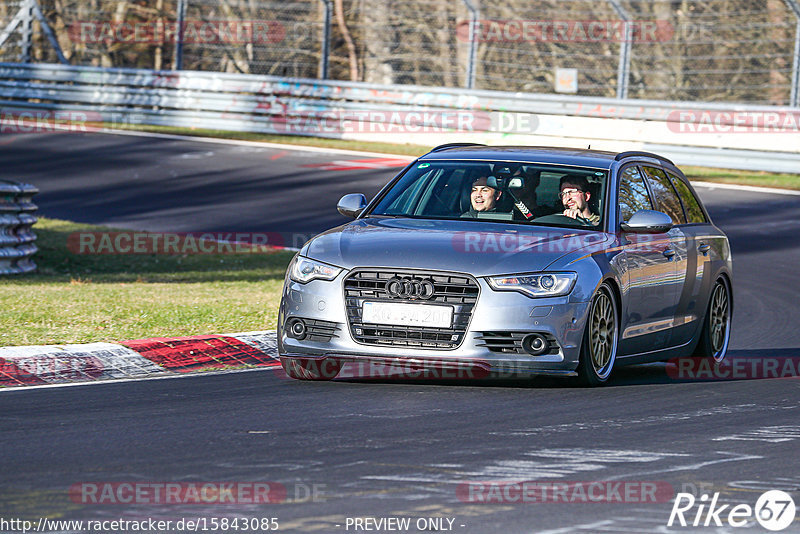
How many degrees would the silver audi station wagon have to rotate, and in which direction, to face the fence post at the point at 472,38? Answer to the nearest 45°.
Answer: approximately 135° to its right

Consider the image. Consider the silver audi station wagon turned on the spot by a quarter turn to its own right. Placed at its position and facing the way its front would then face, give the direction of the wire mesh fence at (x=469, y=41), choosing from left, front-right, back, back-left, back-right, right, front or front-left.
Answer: front-right

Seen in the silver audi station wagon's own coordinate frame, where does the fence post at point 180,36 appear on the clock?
The fence post is roughly at 4 o'clock from the silver audi station wagon.

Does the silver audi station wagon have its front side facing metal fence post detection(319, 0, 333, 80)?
no

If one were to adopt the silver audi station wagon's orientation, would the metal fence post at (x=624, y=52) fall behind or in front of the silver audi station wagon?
behind

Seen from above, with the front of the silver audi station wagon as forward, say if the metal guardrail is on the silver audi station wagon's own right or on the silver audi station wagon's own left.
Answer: on the silver audi station wagon's own right

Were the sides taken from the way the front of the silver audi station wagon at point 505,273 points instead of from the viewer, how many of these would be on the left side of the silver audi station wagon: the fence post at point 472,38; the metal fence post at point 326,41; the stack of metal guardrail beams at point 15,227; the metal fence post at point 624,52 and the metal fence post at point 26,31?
0

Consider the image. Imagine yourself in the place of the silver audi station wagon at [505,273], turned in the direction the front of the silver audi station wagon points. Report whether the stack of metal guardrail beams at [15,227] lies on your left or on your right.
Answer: on your right

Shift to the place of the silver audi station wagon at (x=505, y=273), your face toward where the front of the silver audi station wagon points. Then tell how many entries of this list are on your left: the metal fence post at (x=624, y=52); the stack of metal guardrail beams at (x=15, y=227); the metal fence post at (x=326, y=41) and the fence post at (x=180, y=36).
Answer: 0

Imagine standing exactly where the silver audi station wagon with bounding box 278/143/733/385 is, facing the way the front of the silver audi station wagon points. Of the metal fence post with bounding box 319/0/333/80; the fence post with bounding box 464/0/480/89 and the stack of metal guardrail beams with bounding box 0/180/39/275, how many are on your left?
0

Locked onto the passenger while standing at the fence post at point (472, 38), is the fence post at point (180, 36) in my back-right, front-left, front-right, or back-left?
back-right

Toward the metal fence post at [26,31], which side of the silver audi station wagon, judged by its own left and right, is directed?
right

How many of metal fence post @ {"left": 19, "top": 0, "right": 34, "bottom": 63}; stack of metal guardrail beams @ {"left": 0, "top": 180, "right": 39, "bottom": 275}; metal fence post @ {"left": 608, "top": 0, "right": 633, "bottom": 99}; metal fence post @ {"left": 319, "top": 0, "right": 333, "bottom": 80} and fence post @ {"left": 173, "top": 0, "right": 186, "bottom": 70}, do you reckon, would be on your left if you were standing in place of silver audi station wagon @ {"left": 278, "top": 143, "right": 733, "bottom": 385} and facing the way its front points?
0

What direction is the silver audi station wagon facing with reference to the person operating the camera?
facing the viewer and to the left of the viewer
